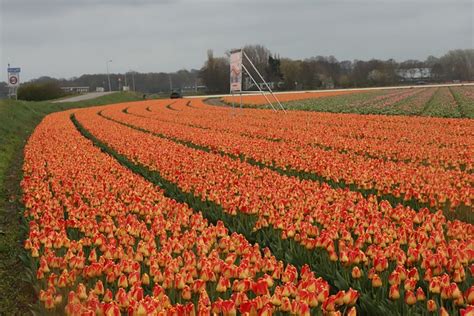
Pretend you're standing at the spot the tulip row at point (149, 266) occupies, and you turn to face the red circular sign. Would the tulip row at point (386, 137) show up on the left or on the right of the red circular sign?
right

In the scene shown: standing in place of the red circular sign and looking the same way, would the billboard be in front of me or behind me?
in front

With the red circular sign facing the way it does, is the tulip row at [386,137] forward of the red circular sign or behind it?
forward

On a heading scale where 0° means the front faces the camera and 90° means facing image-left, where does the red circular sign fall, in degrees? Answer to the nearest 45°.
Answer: approximately 0°

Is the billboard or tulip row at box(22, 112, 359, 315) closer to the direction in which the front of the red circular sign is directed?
the tulip row

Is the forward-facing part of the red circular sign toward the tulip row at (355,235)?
yes

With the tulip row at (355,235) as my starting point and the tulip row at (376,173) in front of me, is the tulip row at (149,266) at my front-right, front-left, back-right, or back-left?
back-left

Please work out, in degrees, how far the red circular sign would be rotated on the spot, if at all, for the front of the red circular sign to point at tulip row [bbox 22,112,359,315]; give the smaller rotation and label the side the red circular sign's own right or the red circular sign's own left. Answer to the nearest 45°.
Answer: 0° — it already faces it
